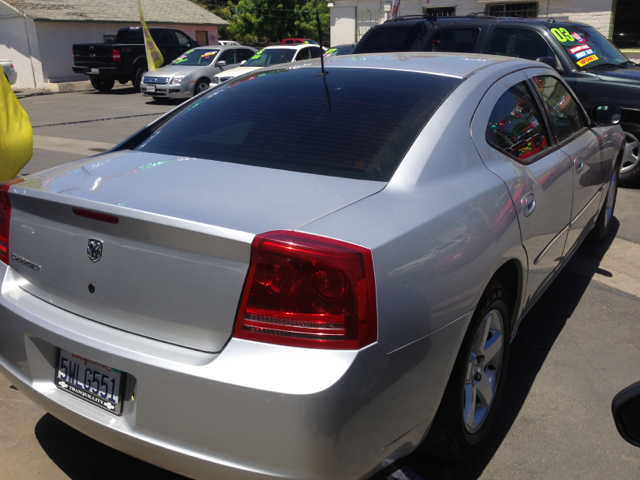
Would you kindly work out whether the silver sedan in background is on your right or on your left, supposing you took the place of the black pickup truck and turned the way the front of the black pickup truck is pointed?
on your right

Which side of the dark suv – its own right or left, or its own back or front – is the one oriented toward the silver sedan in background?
back

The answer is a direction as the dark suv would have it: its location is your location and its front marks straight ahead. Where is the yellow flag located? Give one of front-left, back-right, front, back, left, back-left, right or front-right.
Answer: back

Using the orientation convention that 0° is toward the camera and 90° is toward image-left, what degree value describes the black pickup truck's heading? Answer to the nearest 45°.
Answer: approximately 225°

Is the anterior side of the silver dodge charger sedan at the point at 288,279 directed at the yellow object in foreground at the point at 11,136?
no

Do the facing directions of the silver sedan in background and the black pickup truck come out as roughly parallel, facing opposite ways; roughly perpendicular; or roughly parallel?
roughly parallel, facing opposite ways

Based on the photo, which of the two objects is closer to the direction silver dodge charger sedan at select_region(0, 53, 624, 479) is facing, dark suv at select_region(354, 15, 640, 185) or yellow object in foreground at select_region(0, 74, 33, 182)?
the dark suv

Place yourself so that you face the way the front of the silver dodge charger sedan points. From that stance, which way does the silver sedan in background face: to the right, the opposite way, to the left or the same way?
the opposite way

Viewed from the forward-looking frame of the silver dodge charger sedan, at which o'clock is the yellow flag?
The yellow flag is roughly at 10 o'clock from the silver dodge charger sedan.

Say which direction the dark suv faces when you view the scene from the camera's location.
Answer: facing the viewer and to the right of the viewer

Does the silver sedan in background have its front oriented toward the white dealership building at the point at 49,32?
no

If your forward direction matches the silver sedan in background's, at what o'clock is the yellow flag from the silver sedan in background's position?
The yellow flag is roughly at 3 o'clock from the silver sedan in background.

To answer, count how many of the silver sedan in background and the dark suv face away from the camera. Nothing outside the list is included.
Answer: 0

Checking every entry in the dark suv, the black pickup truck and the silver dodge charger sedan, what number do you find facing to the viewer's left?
0

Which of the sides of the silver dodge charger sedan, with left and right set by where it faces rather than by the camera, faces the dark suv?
front

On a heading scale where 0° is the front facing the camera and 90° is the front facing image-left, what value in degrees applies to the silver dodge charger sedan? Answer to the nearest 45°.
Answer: approximately 225°

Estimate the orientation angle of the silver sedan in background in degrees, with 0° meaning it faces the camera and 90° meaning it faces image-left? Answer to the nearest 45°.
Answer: approximately 45°
